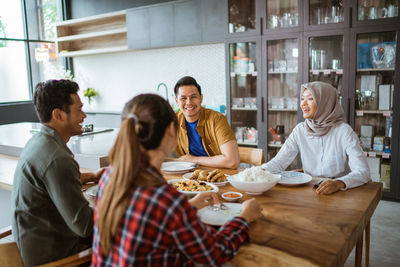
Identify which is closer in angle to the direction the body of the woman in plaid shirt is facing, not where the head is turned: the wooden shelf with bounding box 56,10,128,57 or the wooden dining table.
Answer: the wooden dining table

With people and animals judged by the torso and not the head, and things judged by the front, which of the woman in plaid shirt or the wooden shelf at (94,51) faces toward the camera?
the wooden shelf

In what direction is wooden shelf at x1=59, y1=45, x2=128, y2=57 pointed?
toward the camera

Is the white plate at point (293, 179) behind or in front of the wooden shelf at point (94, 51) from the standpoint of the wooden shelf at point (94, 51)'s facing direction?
in front

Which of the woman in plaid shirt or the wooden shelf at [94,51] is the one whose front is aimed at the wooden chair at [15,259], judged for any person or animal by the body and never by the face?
the wooden shelf

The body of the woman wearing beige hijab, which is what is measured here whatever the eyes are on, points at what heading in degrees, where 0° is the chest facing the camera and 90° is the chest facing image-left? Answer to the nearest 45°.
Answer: approximately 45°

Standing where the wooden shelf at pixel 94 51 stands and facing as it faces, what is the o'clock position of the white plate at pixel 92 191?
The white plate is roughly at 12 o'clock from the wooden shelf.

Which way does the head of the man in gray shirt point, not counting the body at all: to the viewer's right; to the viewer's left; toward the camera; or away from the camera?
to the viewer's right

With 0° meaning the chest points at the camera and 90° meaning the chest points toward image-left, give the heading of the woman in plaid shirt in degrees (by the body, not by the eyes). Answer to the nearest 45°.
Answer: approximately 225°

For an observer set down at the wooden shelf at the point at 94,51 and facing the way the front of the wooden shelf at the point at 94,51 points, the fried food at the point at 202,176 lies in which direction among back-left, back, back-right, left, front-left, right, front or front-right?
front

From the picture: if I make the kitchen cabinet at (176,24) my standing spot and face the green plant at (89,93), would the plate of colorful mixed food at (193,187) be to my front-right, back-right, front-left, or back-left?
back-left

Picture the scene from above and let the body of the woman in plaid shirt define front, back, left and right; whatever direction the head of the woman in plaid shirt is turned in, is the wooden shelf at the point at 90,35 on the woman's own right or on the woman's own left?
on the woman's own left

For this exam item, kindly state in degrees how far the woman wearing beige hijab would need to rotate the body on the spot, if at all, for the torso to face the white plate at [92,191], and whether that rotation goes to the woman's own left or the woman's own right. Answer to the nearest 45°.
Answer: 0° — they already face it

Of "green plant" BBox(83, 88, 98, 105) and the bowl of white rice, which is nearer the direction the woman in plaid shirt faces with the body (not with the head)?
the bowl of white rice

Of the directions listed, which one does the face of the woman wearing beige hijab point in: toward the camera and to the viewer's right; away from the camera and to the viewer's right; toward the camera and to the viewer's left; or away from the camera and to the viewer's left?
toward the camera and to the viewer's left
